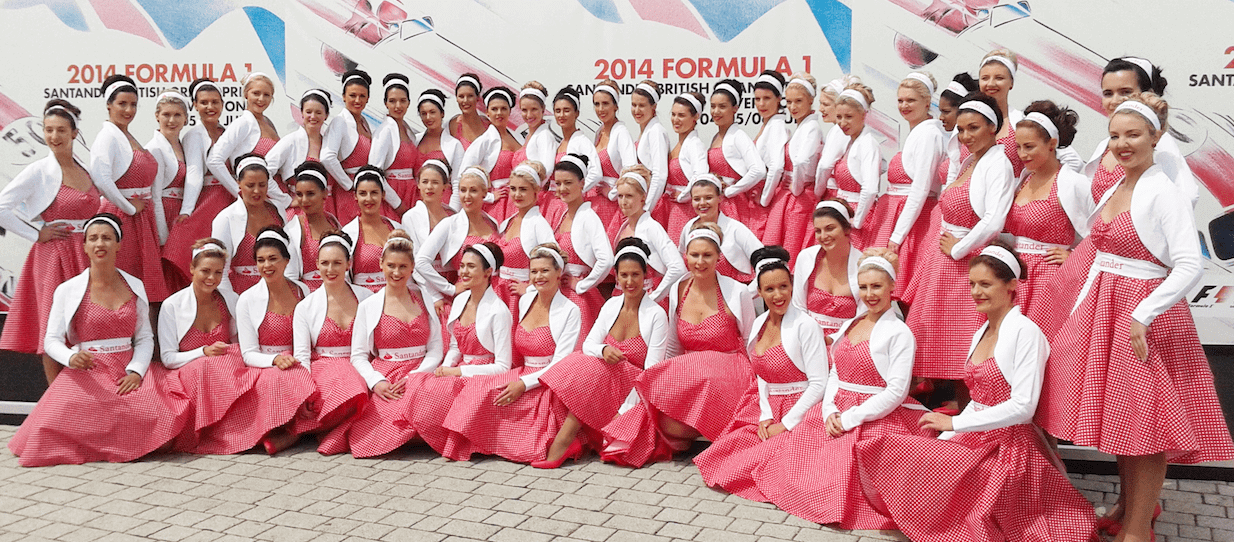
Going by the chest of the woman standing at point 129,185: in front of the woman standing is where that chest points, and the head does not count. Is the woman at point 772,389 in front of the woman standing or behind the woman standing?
in front

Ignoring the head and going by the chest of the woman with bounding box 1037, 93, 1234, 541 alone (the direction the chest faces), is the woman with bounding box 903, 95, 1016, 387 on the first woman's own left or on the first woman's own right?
on the first woman's own right

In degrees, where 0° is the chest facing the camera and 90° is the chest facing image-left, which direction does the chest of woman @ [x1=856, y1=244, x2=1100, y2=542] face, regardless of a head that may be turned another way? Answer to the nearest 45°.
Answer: approximately 45°

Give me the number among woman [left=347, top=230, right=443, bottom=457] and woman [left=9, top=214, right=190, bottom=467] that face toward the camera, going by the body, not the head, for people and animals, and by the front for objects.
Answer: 2

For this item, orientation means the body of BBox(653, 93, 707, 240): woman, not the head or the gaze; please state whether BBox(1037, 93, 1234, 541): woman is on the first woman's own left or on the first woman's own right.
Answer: on the first woman's own left

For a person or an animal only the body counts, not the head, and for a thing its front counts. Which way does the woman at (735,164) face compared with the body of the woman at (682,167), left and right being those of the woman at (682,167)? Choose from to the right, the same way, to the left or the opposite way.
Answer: the same way

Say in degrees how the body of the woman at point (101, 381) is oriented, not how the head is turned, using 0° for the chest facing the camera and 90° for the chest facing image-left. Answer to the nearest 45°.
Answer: approximately 0°

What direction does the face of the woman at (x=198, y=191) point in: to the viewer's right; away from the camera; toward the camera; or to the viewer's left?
toward the camera

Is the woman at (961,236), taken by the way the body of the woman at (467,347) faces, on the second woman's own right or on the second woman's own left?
on the second woman's own left

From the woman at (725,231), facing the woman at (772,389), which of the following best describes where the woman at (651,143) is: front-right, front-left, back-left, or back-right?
back-right

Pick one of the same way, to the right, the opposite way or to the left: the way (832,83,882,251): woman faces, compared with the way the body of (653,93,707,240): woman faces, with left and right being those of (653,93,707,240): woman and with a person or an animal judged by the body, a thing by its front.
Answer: the same way

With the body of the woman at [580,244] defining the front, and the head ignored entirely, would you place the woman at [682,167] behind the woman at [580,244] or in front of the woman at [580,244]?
behind

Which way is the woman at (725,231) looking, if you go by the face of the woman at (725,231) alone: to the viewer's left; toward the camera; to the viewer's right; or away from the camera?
toward the camera

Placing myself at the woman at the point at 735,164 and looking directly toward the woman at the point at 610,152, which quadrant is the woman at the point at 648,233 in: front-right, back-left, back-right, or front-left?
front-left

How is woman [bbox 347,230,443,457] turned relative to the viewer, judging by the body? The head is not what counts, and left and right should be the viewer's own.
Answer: facing the viewer

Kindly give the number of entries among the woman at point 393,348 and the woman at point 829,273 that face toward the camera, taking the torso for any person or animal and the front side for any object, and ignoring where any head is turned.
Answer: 2

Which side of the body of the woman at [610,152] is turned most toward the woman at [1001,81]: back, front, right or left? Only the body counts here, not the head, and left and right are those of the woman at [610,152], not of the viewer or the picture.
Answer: left
